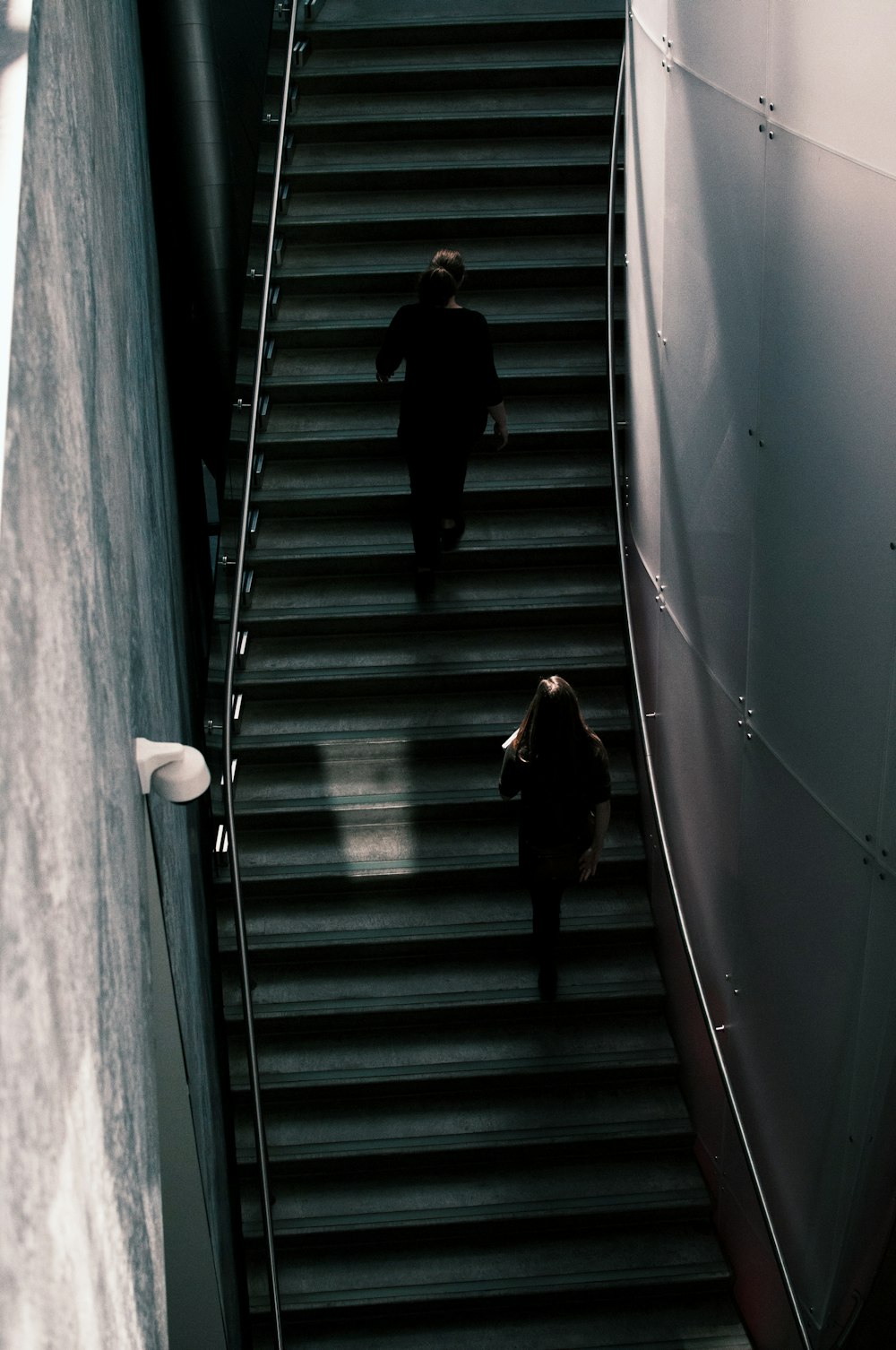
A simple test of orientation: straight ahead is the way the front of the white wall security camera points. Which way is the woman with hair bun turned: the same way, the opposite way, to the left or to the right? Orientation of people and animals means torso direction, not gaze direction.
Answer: to the left

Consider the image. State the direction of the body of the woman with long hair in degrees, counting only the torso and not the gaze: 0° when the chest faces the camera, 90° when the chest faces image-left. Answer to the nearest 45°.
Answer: approximately 180°

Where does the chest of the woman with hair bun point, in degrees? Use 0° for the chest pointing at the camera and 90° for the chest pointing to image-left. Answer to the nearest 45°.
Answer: approximately 180°

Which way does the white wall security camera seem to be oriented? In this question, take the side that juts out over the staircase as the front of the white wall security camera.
to the viewer's right

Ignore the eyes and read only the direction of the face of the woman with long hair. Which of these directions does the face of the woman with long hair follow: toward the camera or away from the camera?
away from the camera

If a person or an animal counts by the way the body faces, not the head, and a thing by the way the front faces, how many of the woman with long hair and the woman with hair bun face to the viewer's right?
0

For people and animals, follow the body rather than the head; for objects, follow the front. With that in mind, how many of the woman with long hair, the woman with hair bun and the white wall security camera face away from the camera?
2

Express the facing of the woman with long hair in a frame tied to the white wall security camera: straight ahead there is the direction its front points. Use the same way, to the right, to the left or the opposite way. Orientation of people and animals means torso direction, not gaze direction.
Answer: to the left

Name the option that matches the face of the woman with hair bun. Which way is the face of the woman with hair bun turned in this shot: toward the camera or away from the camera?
away from the camera

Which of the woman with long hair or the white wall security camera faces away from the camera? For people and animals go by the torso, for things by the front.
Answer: the woman with long hair
